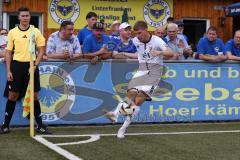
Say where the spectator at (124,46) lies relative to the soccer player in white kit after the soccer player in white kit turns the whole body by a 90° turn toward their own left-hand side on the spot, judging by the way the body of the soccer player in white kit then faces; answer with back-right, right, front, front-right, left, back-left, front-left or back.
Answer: back-left

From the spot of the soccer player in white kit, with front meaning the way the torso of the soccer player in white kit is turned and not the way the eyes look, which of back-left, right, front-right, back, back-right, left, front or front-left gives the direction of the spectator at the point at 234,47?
back

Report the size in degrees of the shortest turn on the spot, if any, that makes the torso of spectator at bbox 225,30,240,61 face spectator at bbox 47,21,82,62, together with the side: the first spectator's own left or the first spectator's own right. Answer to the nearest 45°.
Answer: approximately 45° to the first spectator's own right

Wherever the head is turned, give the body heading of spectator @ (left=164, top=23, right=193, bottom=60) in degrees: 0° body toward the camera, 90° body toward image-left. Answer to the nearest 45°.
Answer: approximately 0°

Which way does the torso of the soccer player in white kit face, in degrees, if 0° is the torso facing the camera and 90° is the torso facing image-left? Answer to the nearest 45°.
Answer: approximately 45°

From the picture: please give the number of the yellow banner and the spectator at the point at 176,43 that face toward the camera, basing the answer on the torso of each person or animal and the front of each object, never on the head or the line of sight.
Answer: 2
